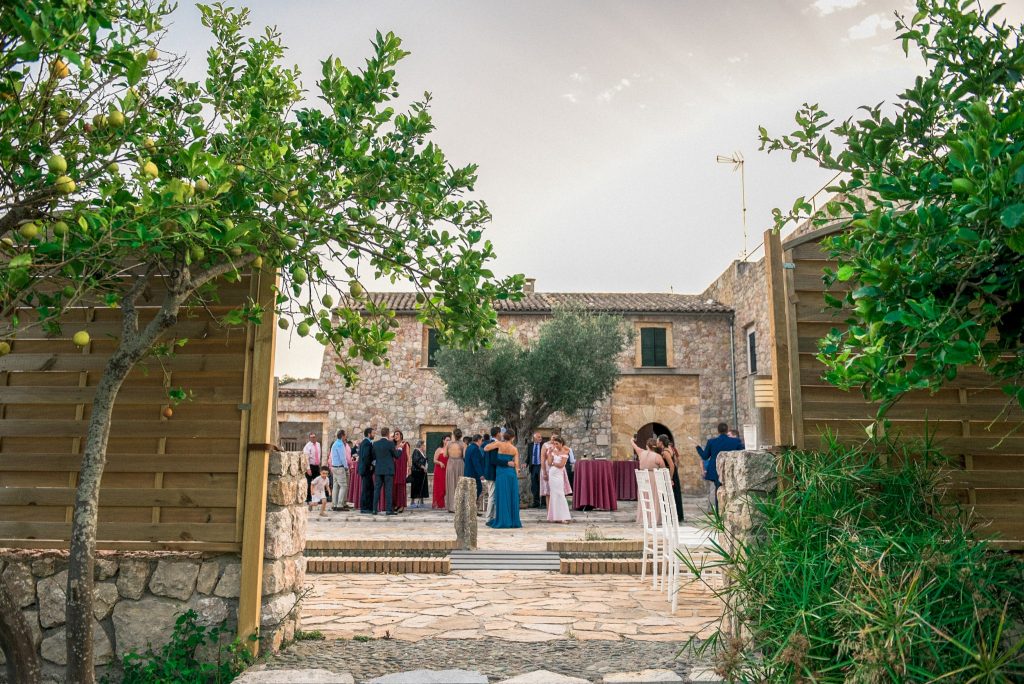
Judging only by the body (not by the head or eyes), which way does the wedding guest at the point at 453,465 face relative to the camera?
away from the camera

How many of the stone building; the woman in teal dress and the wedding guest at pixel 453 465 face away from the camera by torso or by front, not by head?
2

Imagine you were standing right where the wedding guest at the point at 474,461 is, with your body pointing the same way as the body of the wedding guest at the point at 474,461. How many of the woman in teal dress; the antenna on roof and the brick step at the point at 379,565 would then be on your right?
2

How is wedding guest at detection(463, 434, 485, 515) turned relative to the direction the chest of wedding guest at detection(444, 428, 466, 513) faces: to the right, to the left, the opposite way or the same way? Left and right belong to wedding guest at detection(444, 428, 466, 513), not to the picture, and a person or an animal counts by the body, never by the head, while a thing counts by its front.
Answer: to the right

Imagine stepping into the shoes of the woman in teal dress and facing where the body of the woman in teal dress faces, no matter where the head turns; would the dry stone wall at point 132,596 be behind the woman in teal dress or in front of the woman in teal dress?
behind

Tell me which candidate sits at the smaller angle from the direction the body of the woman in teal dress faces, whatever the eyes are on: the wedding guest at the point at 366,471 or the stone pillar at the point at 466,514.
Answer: the wedding guest

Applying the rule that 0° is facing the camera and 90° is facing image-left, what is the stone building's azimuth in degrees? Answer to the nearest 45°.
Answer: approximately 0°

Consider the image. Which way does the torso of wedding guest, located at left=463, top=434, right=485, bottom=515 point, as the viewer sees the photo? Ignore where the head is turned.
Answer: to the viewer's right

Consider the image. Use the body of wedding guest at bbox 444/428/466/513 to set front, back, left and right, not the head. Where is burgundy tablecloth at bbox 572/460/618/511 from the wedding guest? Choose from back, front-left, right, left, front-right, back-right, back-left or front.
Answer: right

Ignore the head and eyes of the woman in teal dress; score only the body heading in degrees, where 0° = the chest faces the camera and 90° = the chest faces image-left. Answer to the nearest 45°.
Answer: approximately 180°

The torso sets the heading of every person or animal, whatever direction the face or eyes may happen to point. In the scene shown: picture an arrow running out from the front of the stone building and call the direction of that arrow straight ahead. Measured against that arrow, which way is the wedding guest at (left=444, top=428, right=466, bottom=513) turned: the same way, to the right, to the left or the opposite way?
the opposite way

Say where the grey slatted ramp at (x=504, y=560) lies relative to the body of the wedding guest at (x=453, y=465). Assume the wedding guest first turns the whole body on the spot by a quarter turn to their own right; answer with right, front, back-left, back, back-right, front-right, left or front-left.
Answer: right
